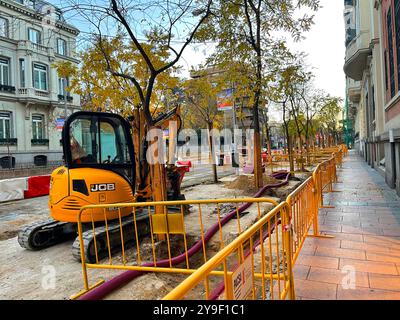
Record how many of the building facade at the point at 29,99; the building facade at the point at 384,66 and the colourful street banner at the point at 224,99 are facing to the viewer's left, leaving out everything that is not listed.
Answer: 1

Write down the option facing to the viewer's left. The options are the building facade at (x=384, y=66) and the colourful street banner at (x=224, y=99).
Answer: the building facade

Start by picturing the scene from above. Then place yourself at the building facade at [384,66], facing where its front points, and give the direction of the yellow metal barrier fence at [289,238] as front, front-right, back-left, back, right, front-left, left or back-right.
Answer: left

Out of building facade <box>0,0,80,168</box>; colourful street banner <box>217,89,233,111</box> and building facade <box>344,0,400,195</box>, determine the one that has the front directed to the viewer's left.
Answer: building facade <box>344,0,400,195</box>

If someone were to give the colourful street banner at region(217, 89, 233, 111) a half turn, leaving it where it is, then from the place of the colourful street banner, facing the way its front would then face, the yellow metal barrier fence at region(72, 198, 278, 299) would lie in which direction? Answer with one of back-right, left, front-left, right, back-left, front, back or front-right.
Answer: back

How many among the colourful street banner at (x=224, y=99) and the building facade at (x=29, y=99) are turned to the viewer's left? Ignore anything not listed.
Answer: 0

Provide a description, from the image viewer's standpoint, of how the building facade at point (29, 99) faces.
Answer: facing the viewer and to the right of the viewer

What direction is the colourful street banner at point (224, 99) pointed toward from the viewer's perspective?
toward the camera

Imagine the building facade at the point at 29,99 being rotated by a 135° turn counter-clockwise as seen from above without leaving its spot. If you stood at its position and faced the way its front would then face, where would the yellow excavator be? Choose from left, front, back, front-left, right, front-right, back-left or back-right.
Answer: back

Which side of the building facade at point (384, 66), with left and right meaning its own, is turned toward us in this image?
left

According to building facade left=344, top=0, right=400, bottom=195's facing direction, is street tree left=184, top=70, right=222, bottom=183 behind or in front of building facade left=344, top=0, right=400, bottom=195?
in front

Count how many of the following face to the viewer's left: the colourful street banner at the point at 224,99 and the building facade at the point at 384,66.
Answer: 1

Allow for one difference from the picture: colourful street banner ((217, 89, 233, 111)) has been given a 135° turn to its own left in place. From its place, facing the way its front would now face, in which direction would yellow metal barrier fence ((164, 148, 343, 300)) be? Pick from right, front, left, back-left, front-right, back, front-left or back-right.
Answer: back-right

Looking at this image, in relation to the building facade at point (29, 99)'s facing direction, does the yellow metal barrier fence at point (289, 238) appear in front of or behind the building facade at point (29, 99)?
in front
